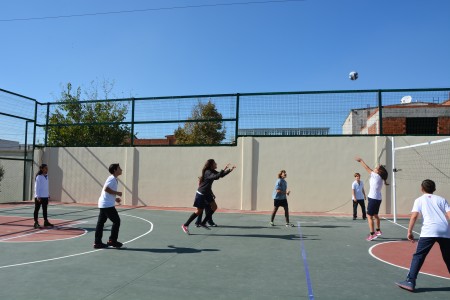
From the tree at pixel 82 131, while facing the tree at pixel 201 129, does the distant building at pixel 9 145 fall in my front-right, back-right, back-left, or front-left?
back-left

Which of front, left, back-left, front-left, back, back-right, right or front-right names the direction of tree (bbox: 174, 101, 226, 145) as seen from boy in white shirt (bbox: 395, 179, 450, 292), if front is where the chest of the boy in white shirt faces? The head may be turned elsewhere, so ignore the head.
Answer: front-left

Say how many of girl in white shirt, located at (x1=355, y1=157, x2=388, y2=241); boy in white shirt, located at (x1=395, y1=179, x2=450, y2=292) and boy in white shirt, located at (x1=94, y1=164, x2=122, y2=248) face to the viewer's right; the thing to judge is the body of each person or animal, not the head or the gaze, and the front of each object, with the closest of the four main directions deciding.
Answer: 1

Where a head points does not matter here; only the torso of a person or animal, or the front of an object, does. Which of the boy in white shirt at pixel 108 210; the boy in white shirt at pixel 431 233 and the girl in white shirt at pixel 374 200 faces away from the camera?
the boy in white shirt at pixel 431 233

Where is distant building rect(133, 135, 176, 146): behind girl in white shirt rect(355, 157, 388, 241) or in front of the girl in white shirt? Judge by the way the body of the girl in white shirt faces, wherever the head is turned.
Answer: in front

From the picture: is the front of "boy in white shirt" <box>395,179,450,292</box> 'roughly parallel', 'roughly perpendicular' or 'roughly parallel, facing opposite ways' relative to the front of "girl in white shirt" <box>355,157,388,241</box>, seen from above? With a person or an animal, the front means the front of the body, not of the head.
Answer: roughly perpendicular

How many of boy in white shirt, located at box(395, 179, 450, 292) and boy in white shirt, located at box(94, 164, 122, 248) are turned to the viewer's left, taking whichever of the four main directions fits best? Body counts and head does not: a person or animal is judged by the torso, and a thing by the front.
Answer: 0

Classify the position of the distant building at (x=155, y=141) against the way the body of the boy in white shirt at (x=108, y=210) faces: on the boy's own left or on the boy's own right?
on the boy's own left

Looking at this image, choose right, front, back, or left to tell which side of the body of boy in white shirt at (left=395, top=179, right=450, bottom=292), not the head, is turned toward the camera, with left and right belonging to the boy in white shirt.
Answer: back

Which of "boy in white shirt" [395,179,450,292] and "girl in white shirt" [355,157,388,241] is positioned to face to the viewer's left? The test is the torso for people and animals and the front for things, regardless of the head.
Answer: the girl in white shirt

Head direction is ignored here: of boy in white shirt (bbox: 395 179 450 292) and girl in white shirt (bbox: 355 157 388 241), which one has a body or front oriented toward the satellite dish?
the boy in white shirt

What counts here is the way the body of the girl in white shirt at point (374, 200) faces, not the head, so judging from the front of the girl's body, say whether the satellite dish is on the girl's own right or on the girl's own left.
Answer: on the girl's own right

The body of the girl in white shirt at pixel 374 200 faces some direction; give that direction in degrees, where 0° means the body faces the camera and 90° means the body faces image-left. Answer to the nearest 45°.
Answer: approximately 90°

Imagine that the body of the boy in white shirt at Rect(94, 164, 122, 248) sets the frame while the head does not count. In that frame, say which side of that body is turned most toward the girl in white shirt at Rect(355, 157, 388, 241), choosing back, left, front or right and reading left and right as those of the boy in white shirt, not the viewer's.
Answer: front

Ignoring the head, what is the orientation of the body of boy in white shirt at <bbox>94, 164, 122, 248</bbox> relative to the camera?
to the viewer's right

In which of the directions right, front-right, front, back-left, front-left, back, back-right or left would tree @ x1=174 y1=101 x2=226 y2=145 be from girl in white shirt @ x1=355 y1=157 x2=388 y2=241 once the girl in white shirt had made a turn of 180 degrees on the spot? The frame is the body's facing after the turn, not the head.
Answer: back-left

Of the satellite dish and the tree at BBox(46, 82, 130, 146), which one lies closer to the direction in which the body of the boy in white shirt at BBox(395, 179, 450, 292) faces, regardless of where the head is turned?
the satellite dish
